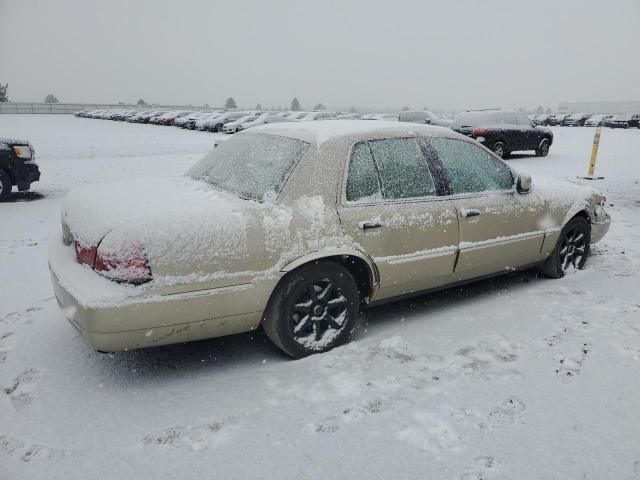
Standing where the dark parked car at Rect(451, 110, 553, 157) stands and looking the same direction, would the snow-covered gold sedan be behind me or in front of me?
behind

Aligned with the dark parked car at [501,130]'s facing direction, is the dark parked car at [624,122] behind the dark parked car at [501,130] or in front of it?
in front

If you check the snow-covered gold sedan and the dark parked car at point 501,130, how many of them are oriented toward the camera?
0

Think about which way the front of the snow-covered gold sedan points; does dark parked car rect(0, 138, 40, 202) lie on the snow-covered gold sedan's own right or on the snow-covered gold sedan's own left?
on the snow-covered gold sedan's own left

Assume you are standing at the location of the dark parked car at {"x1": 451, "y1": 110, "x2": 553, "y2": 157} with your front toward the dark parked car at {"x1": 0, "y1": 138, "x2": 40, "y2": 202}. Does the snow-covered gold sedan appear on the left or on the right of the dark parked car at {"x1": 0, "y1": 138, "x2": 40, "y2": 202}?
left

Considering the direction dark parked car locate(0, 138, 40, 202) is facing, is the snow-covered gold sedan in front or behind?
in front

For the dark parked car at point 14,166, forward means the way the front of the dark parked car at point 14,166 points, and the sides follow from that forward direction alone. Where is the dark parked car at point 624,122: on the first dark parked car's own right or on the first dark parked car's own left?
on the first dark parked car's own left

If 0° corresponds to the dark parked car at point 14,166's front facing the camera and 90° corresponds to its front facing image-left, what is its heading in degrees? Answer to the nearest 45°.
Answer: approximately 315°

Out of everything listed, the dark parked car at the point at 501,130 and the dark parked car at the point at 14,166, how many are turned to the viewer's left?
0

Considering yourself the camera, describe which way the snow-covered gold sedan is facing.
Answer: facing away from the viewer and to the right of the viewer
